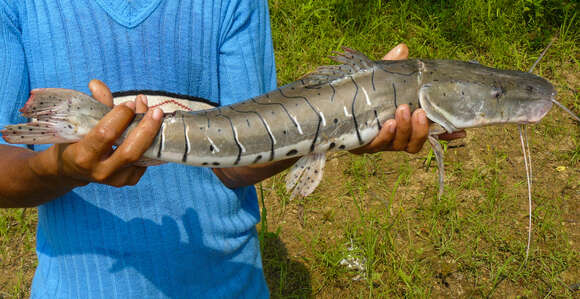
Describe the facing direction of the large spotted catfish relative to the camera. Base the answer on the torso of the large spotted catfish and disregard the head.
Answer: to the viewer's right

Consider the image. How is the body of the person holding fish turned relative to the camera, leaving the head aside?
toward the camera
